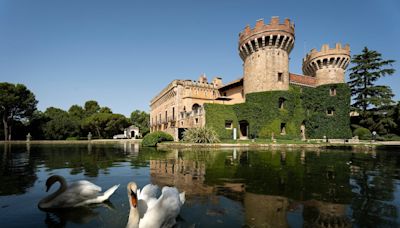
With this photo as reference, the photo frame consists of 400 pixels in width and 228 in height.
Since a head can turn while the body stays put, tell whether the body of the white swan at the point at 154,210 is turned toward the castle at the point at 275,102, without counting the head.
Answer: no

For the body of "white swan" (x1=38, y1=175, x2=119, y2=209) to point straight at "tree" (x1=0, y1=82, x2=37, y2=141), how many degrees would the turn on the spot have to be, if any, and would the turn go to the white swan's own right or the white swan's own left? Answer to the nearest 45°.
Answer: approximately 90° to the white swan's own right

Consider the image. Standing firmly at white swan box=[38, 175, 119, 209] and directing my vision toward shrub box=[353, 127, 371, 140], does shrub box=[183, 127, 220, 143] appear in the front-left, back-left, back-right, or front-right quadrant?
front-left

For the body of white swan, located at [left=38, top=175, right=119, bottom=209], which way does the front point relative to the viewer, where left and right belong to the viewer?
facing to the left of the viewer

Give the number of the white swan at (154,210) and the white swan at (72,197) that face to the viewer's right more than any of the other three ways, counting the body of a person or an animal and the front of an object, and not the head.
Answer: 0

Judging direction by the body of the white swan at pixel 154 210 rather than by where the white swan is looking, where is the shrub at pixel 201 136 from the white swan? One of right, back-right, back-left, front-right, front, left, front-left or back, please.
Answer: back-right

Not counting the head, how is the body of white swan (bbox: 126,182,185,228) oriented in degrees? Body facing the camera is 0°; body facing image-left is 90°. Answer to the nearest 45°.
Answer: approximately 45°

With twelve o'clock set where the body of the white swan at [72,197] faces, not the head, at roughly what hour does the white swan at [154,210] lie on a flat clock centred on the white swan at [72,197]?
the white swan at [154,210] is roughly at 8 o'clock from the white swan at [72,197].

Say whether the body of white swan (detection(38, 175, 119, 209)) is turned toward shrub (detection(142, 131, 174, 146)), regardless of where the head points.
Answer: no

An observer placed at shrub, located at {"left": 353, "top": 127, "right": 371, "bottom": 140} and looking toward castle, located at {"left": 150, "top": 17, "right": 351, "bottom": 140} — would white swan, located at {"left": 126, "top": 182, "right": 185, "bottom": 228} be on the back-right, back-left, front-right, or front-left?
front-left

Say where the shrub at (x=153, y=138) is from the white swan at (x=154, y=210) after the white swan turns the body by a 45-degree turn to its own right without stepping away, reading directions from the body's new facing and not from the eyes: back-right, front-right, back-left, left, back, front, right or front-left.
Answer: right

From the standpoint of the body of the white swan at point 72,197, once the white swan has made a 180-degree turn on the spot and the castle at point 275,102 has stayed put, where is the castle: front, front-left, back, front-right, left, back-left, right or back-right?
front-left

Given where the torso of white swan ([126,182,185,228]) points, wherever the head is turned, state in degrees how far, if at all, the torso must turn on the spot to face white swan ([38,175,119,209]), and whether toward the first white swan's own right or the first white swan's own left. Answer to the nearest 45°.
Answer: approximately 90° to the first white swan's own right

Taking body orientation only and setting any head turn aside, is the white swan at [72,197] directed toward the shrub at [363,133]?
no
